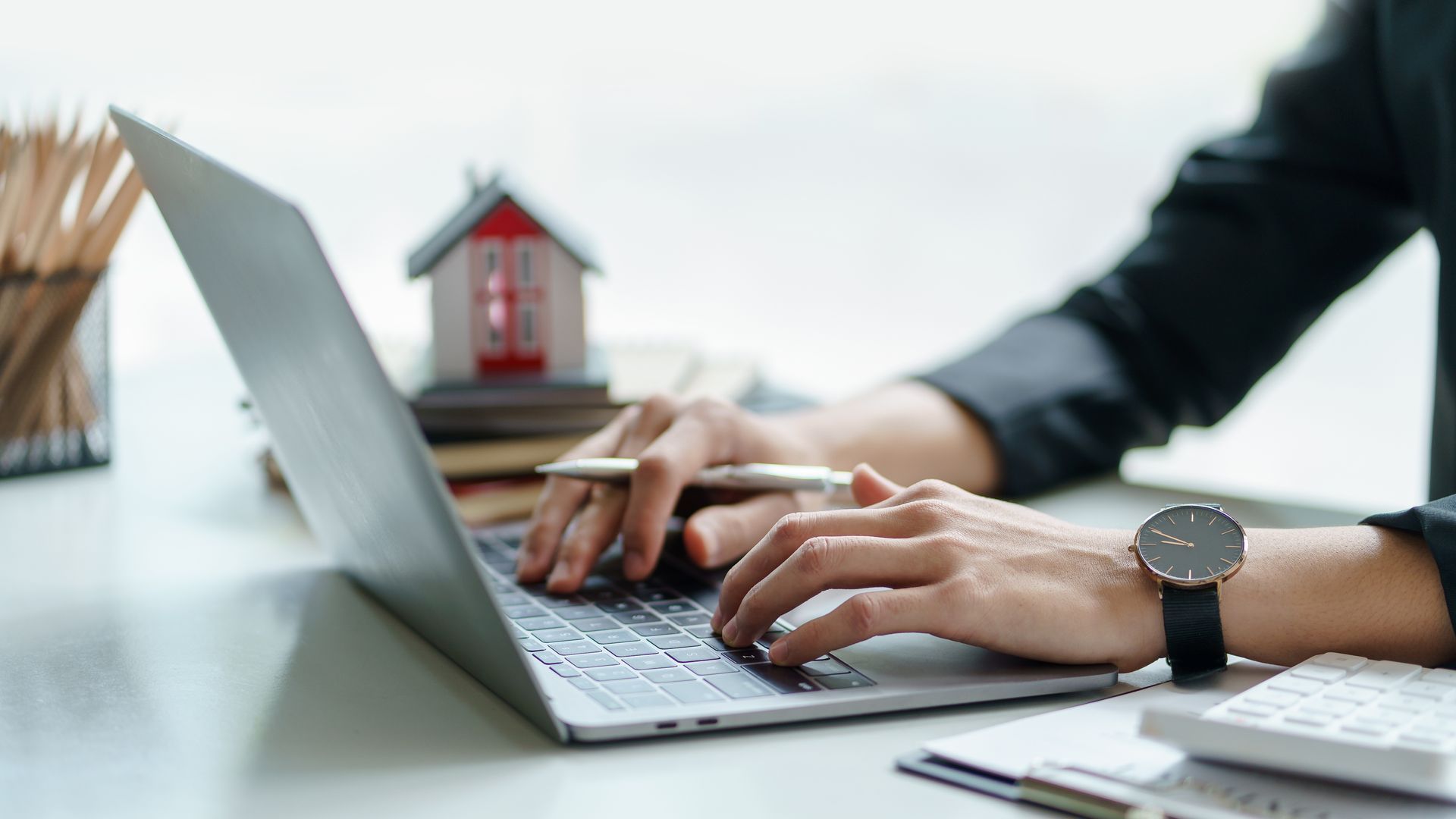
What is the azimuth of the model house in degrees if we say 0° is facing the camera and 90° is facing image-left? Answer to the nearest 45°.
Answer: approximately 0°

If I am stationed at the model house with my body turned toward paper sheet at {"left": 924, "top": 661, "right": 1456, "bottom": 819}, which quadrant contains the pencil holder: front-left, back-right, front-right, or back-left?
back-right

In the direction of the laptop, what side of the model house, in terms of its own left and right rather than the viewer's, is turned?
front

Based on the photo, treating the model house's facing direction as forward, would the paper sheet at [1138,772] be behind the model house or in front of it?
in front

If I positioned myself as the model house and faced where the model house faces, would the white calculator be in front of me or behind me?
in front
